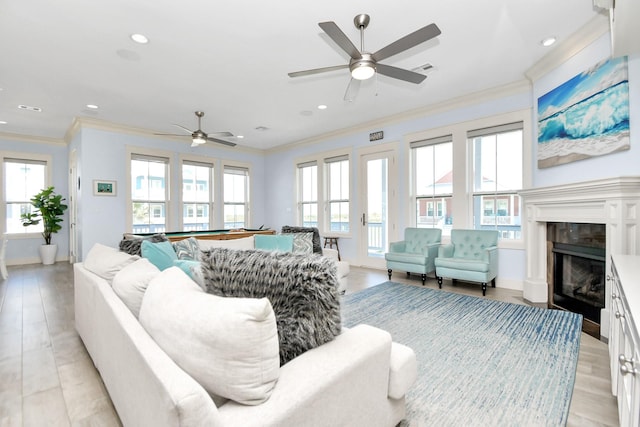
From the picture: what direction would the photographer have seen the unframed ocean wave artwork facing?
facing the viewer and to the left of the viewer

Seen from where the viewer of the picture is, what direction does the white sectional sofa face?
facing away from the viewer and to the right of the viewer

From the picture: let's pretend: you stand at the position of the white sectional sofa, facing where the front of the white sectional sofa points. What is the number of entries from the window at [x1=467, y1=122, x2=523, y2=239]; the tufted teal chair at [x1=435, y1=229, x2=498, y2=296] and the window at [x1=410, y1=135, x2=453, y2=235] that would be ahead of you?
3

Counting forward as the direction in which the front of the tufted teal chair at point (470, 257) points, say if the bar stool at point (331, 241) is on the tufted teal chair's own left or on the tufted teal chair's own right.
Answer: on the tufted teal chair's own right

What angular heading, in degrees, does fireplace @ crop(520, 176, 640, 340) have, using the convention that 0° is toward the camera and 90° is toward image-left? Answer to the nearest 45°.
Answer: approximately 45°

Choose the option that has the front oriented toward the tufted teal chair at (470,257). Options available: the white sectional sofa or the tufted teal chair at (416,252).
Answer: the white sectional sofa

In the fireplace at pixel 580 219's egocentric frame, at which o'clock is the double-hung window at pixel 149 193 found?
The double-hung window is roughly at 1 o'clock from the fireplace.

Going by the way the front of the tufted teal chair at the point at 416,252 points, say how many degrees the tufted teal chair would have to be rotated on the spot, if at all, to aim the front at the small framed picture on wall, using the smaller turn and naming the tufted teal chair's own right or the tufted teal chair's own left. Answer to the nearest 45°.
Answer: approximately 45° to the tufted teal chair's own right

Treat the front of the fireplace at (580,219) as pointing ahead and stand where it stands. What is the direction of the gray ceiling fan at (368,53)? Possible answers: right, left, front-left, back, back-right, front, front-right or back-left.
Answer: front

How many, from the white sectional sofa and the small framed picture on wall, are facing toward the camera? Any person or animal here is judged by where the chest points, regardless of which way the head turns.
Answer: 1

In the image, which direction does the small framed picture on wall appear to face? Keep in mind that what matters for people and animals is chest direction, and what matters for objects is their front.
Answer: toward the camera

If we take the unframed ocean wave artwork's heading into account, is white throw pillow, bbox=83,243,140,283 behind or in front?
in front
